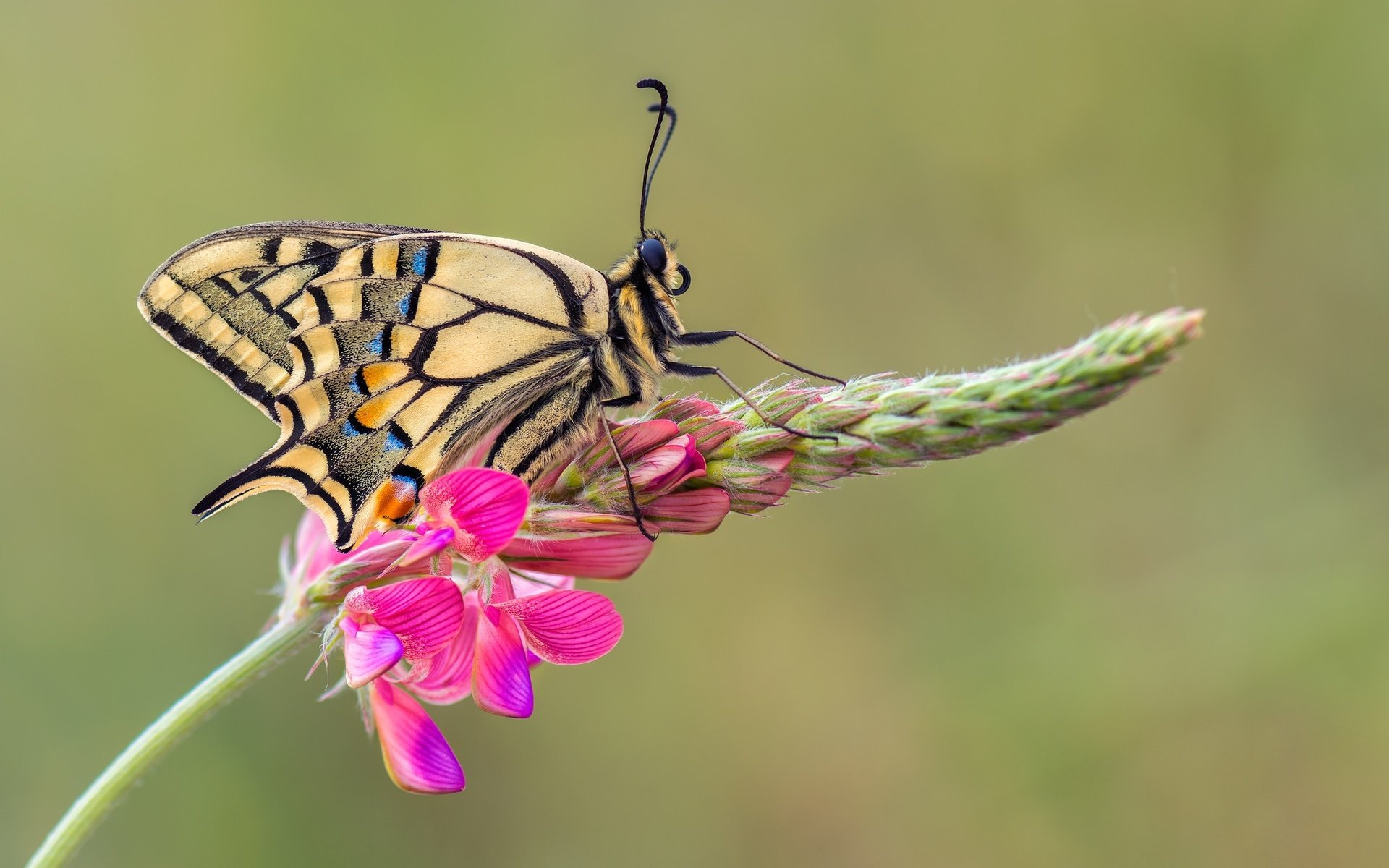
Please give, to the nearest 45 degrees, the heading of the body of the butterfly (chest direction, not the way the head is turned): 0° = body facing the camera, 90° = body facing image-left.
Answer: approximately 270°
